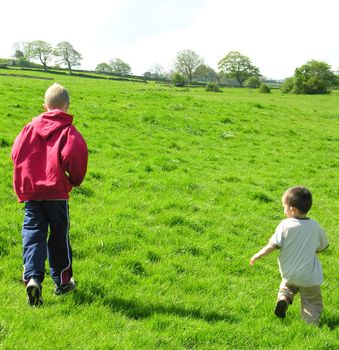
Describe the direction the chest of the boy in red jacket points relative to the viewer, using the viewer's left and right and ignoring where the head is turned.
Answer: facing away from the viewer

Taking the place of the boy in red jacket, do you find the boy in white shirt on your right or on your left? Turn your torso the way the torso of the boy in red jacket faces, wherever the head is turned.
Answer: on your right

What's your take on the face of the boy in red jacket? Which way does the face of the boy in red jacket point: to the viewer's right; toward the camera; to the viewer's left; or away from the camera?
away from the camera
